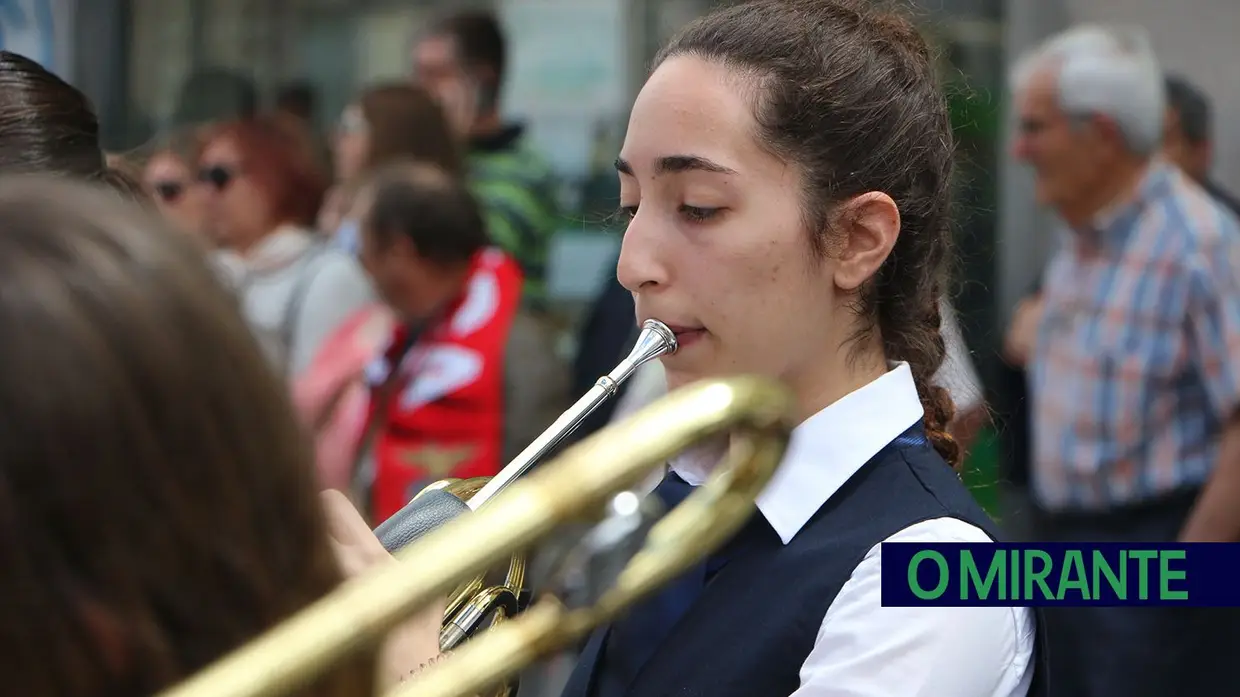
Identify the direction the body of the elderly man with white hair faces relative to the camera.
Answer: to the viewer's left

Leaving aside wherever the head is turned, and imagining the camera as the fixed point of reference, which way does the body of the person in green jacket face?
to the viewer's left

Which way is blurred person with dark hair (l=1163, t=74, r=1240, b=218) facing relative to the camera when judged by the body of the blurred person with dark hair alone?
to the viewer's left

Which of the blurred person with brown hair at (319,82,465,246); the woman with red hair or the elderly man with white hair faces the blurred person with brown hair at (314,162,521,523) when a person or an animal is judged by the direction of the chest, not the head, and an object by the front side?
the elderly man with white hair

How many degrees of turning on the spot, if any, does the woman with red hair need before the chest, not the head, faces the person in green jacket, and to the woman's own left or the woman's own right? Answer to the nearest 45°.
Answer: approximately 180°

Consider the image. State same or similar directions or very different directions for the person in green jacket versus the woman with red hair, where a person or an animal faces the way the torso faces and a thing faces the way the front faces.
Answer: same or similar directions

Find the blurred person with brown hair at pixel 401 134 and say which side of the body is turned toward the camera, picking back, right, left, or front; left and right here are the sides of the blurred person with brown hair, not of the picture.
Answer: left

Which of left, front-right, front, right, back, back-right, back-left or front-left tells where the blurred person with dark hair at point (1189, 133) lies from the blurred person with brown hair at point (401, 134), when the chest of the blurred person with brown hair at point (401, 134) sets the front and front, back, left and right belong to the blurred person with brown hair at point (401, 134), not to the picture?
back

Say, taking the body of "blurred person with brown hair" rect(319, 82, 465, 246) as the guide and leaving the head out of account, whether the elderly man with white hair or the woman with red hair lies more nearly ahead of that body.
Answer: the woman with red hair

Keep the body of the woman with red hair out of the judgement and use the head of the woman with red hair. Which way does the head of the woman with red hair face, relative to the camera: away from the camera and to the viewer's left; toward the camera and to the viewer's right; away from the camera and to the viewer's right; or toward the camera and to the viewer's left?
toward the camera and to the viewer's left

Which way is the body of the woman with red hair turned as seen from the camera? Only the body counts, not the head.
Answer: to the viewer's left

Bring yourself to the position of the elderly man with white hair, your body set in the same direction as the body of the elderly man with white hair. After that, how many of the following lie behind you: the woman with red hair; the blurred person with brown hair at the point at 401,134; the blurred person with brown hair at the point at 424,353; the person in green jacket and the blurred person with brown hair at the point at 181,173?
0

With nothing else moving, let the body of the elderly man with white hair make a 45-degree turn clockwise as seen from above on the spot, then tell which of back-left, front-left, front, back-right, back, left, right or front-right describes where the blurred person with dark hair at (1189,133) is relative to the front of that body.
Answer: front-right

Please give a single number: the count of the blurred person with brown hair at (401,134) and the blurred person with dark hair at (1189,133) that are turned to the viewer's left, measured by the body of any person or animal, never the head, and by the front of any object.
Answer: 2

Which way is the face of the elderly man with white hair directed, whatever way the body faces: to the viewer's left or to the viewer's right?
to the viewer's left
